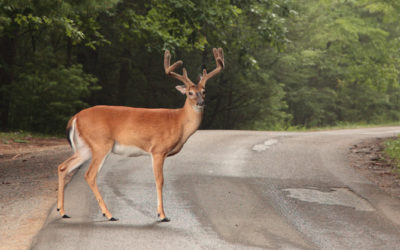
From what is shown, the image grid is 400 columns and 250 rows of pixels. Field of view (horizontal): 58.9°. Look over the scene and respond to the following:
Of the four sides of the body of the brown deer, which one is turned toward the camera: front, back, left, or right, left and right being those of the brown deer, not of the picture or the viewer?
right

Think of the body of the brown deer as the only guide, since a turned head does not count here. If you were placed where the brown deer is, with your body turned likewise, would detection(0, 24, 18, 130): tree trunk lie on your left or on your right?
on your left
